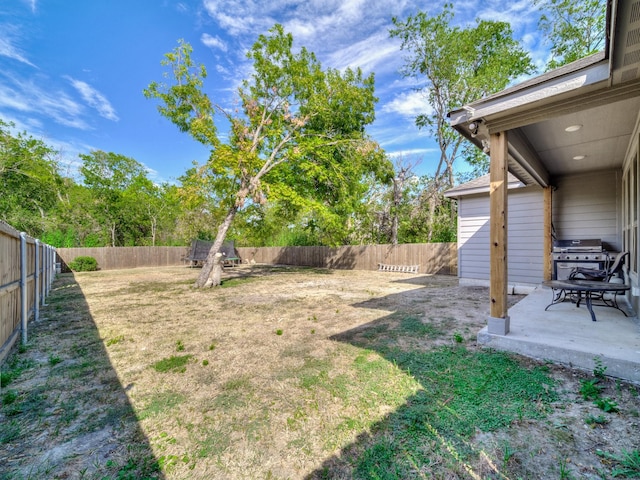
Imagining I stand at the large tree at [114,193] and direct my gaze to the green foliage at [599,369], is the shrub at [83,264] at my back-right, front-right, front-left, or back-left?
front-right

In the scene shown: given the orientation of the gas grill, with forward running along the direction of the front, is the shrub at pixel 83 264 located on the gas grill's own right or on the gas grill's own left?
on the gas grill's own right

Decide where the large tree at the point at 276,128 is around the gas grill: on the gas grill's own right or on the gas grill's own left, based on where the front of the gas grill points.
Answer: on the gas grill's own right

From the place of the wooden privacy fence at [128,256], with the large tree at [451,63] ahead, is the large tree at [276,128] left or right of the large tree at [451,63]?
right

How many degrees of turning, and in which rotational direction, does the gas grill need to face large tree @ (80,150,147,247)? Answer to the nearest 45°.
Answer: approximately 90° to its right

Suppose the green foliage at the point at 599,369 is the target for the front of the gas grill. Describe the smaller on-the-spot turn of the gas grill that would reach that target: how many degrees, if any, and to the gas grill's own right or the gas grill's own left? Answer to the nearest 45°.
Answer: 0° — it already faces it

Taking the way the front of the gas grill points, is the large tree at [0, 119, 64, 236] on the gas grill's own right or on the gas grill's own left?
on the gas grill's own right

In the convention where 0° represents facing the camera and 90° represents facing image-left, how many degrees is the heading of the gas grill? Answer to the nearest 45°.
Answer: approximately 0°

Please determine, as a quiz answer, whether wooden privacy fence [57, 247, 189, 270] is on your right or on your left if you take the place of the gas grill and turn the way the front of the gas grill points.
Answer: on your right
